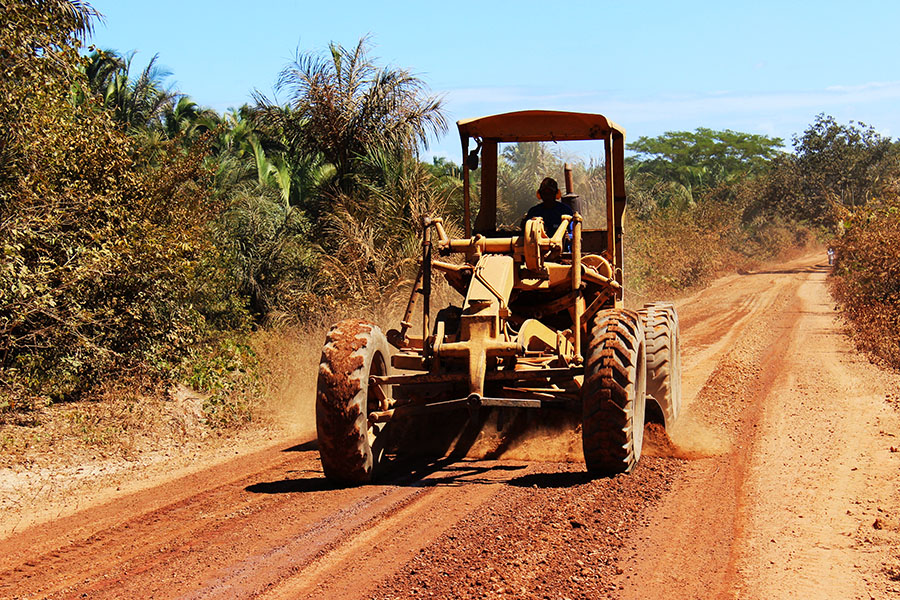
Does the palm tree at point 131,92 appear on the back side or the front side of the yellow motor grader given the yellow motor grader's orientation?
on the back side

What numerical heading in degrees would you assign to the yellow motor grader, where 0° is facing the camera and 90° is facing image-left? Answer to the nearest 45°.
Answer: approximately 0°
